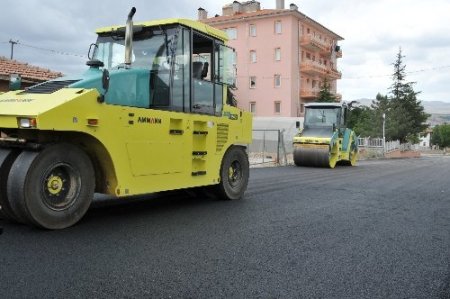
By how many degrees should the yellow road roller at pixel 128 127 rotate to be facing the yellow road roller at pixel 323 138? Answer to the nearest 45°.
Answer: approximately 180°

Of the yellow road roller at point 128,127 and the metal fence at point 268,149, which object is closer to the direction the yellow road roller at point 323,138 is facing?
the yellow road roller

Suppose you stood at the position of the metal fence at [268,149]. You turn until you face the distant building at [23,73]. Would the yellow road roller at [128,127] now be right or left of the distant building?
left

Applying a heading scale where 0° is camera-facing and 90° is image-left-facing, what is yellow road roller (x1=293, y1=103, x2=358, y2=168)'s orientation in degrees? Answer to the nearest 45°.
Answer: approximately 45°

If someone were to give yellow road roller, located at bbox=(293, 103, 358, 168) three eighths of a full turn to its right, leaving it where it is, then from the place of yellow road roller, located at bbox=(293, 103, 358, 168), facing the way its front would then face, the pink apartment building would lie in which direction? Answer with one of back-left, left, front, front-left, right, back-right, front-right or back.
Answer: front

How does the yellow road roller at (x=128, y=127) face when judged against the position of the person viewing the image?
facing the viewer and to the left of the viewer

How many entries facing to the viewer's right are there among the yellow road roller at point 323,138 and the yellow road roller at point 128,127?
0

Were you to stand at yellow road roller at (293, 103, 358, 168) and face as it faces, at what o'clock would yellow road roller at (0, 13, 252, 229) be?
yellow road roller at (0, 13, 252, 229) is roughly at 11 o'clock from yellow road roller at (293, 103, 358, 168).

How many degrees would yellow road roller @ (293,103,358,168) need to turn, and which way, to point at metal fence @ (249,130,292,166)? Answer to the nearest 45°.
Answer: approximately 90° to its right

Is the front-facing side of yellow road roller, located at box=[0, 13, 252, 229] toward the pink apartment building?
no
